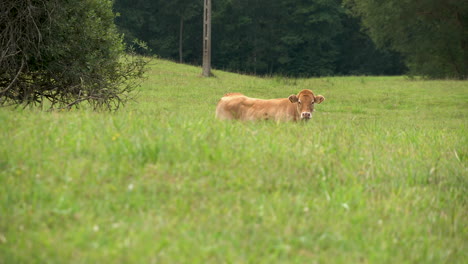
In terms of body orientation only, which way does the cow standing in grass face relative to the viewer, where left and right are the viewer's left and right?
facing to the right of the viewer

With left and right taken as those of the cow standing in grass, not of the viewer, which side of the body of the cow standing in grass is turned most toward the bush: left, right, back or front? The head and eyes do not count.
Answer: back
